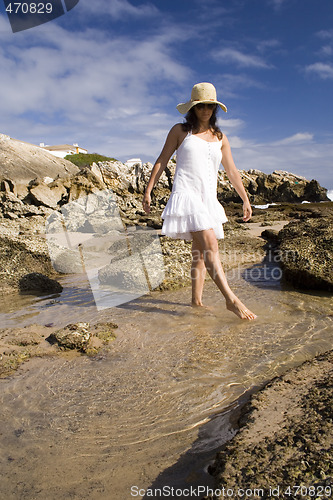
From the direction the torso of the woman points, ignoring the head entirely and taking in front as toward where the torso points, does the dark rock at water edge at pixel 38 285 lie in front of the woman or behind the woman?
behind

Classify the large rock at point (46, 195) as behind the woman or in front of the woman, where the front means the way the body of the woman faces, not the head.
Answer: behind

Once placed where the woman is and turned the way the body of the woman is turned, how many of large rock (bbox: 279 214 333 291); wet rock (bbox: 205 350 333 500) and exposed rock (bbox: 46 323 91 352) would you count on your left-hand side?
1

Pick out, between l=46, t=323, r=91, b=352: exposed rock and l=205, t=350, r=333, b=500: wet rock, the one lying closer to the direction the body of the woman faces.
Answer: the wet rock

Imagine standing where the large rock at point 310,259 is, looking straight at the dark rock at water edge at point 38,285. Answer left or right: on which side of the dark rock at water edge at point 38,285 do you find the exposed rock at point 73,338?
left

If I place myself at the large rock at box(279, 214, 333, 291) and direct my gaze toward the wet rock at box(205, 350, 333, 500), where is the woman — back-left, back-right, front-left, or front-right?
front-right

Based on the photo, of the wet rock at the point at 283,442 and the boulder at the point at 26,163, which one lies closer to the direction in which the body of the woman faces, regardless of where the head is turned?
the wet rock

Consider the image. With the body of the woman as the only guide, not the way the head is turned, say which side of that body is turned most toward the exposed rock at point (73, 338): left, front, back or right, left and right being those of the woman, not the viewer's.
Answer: right

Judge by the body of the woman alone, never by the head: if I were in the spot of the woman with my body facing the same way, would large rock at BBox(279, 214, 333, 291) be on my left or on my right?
on my left

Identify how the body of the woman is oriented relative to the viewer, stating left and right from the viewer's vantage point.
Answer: facing the viewer and to the right of the viewer

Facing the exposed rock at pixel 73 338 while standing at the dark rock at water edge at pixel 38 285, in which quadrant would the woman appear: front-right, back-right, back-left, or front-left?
front-left
